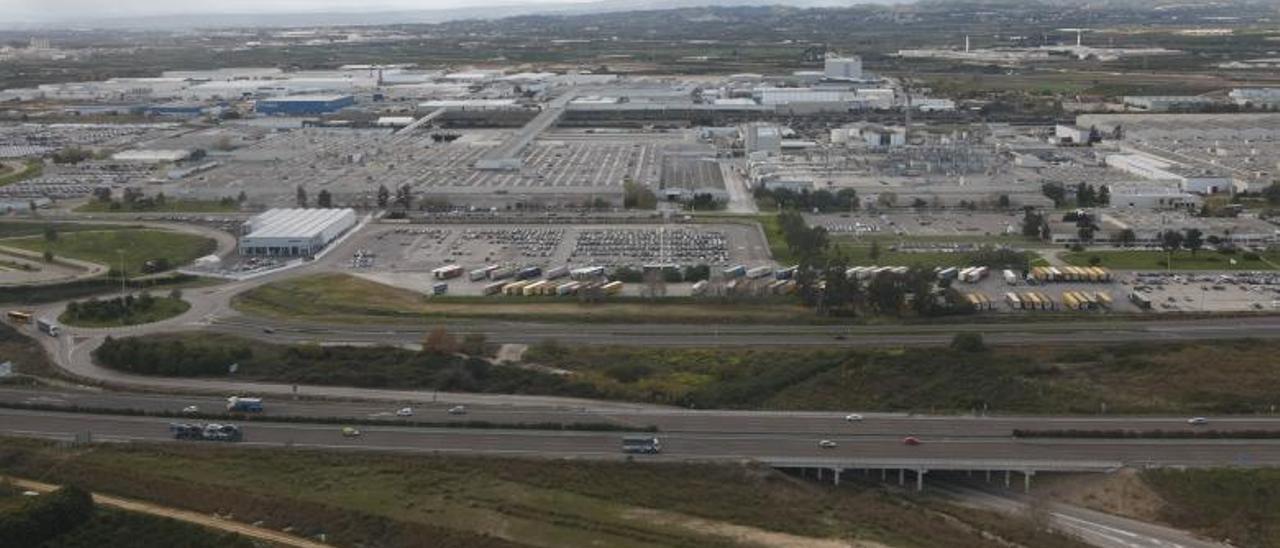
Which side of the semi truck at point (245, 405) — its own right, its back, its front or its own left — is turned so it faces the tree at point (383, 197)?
right

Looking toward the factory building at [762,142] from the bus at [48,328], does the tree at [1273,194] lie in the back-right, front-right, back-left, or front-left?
front-right

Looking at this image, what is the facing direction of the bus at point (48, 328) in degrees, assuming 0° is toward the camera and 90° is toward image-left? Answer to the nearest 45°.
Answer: approximately 315°

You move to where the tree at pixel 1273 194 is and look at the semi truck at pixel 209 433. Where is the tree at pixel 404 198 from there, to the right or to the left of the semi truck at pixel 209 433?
right

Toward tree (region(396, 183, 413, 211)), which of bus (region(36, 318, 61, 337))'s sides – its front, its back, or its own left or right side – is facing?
left

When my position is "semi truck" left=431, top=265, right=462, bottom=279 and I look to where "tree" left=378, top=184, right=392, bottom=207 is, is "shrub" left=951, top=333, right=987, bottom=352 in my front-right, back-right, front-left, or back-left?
back-right

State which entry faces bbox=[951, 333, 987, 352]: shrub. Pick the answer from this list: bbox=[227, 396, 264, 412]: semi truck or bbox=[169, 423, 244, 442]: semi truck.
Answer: bbox=[169, 423, 244, 442]: semi truck

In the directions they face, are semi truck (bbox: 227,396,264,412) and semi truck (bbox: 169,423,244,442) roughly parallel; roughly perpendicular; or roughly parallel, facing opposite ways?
roughly parallel, facing opposite ways

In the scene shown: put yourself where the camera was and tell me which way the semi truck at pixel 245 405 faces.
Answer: facing to the left of the viewer

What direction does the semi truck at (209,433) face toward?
to the viewer's right

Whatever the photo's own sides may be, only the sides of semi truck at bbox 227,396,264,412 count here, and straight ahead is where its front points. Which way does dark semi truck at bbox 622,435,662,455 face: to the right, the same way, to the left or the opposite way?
the opposite way

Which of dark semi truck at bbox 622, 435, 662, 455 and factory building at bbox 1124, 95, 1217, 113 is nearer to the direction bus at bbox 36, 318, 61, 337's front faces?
the dark semi truck

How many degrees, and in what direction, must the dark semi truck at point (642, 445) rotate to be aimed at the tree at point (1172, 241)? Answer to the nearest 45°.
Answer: approximately 45° to its left

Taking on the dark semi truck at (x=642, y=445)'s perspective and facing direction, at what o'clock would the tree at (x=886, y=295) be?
The tree is roughly at 10 o'clock from the dark semi truck.

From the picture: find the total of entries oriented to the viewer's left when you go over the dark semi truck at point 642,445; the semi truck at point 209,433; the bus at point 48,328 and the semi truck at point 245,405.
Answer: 1

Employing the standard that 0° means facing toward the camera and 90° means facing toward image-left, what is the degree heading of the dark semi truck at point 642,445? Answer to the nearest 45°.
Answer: approximately 270°

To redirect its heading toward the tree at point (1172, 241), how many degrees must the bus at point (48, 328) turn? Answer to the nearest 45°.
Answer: approximately 45° to its left
